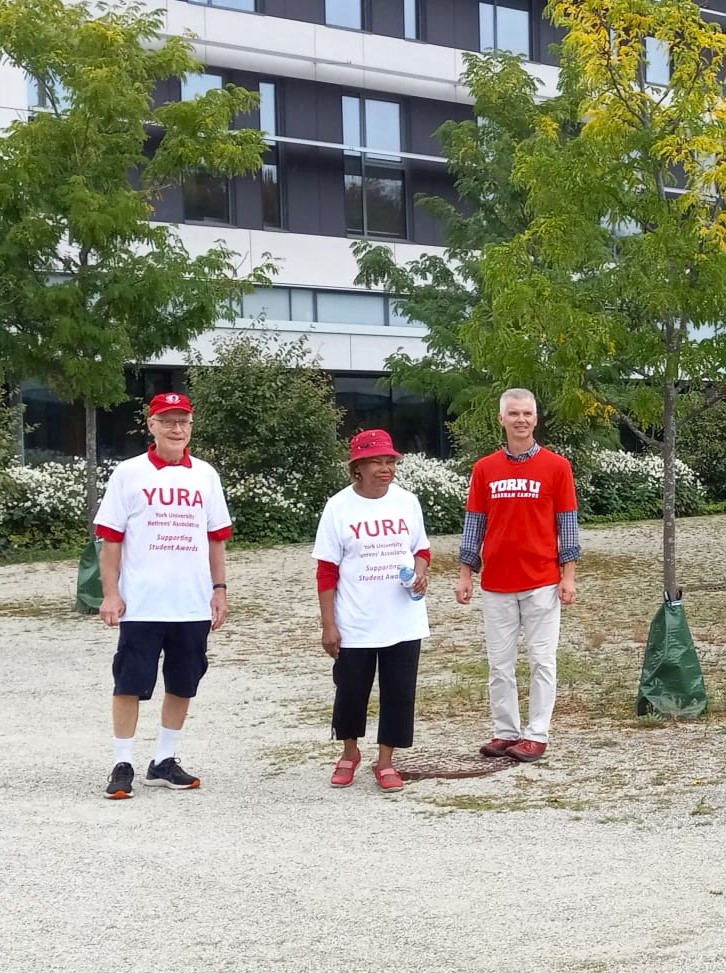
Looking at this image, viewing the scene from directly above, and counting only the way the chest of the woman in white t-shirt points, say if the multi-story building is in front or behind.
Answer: behind

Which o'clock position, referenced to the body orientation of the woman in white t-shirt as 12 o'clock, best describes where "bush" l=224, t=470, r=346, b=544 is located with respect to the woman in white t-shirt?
The bush is roughly at 6 o'clock from the woman in white t-shirt.

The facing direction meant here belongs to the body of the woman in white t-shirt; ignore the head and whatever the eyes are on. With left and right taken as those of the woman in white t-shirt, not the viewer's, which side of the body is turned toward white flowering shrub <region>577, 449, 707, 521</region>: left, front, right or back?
back

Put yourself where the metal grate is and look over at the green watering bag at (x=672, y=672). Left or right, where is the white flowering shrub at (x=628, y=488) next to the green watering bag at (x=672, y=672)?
left

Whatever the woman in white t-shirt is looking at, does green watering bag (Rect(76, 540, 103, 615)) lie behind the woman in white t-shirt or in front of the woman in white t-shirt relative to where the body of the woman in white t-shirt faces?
behind

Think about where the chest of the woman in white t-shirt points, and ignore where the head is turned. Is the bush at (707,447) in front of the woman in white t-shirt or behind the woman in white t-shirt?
behind

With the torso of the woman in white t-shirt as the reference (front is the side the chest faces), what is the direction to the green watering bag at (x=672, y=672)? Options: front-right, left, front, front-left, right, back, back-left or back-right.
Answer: back-left

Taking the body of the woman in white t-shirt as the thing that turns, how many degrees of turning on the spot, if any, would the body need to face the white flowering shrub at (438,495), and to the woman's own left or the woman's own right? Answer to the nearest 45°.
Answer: approximately 180°

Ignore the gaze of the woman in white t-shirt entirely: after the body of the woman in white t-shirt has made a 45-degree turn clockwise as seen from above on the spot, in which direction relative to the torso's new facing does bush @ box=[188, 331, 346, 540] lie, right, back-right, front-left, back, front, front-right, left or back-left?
back-right

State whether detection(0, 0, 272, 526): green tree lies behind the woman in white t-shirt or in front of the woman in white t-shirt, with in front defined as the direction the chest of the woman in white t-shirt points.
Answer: behind

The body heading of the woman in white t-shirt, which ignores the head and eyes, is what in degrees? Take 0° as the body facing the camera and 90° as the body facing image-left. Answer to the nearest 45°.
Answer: approximately 0°

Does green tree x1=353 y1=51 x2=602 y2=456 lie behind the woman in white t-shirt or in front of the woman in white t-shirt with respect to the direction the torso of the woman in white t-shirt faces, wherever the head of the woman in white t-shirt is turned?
behind
